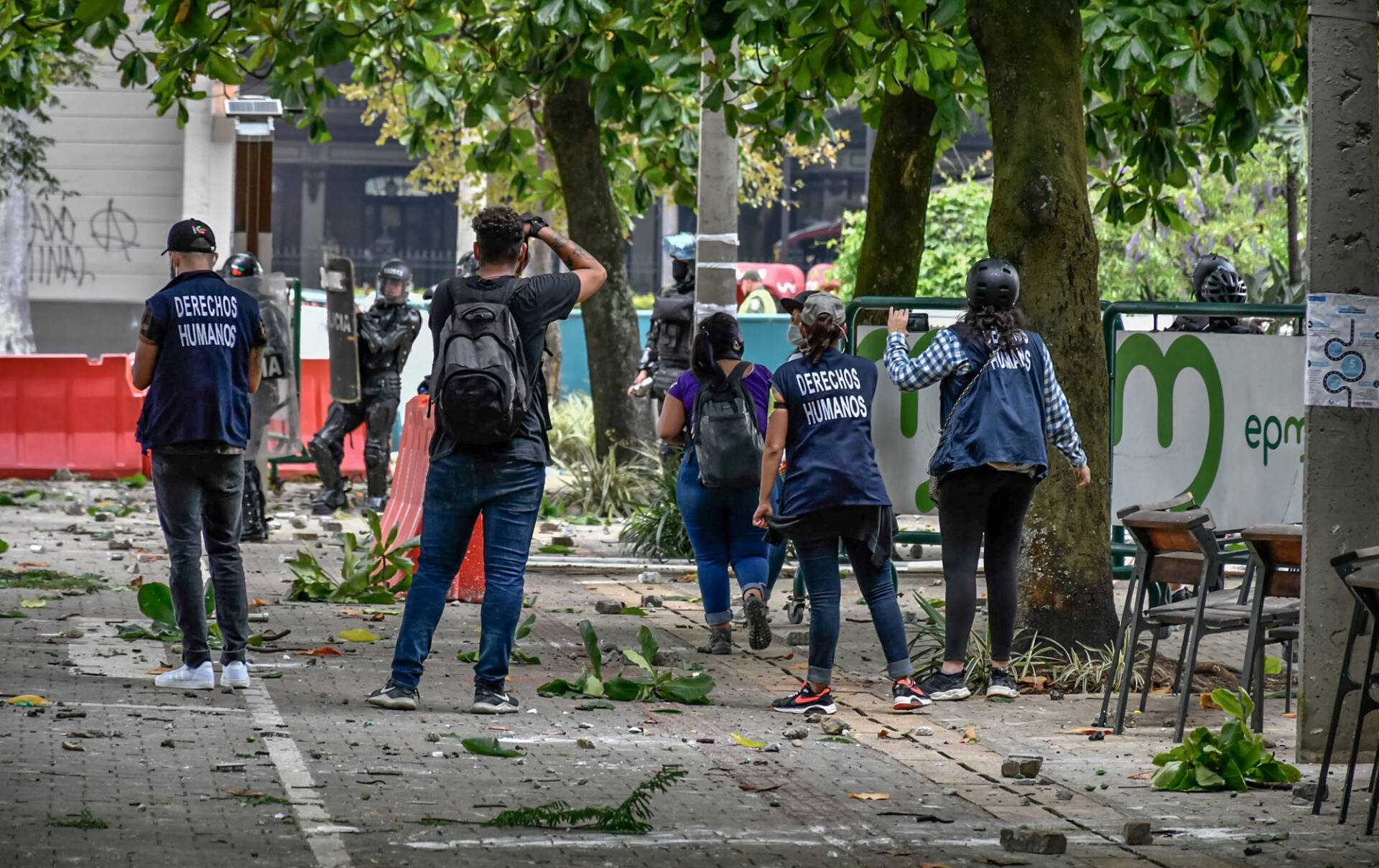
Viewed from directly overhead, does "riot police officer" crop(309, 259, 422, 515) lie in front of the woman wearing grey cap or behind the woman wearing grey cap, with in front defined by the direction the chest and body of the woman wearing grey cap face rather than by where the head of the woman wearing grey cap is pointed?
in front

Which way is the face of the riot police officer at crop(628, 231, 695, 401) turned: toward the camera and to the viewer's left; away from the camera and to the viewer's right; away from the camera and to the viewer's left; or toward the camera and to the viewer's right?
toward the camera and to the viewer's left

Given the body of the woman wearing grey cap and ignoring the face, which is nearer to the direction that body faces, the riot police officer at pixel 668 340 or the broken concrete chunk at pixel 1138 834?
the riot police officer

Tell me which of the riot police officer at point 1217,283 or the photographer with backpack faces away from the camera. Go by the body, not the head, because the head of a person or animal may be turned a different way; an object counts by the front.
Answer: the photographer with backpack

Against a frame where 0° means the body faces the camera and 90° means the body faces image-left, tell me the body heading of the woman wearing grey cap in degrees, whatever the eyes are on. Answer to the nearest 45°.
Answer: approximately 180°

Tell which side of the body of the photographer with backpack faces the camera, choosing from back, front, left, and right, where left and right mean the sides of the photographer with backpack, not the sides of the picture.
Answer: back

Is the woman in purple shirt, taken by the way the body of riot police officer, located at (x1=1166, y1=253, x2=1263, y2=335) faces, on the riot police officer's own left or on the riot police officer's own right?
on the riot police officer's own right

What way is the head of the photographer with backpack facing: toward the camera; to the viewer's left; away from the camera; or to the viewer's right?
away from the camera

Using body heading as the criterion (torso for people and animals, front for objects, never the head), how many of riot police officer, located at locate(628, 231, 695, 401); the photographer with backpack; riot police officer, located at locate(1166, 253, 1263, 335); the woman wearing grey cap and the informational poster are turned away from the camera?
2

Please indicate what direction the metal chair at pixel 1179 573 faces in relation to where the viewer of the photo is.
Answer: facing away from the viewer and to the right of the viewer

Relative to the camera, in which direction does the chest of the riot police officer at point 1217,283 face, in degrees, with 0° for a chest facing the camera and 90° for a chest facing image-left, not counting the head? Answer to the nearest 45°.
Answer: approximately 315°

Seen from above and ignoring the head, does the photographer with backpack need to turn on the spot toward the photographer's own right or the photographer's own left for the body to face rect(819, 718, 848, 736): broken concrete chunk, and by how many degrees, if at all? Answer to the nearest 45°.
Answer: approximately 90° to the photographer's own right

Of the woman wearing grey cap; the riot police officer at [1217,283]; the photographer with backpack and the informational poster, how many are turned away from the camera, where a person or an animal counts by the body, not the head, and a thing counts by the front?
2

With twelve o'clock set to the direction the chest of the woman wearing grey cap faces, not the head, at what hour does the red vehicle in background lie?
The red vehicle in background is roughly at 12 o'clock from the woman wearing grey cap.

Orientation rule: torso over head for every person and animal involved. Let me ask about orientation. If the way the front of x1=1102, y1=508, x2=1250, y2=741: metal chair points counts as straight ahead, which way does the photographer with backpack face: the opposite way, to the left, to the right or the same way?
to the left
